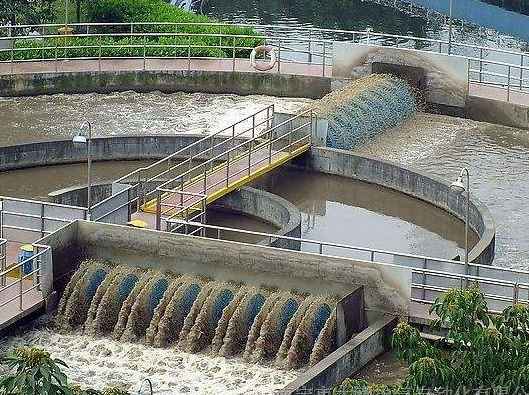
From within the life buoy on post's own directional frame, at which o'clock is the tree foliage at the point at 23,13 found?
The tree foliage is roughly at 4 o'clock from the life buoy on post.

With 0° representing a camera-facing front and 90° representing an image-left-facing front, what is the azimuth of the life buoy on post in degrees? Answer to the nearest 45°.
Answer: approximately 0°

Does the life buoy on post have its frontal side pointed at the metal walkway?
yes

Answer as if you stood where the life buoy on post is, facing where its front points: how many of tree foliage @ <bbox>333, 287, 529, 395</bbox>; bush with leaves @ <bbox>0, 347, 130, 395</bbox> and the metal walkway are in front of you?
3

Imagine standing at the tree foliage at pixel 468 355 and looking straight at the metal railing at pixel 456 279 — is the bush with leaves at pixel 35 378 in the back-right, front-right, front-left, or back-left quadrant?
back-left

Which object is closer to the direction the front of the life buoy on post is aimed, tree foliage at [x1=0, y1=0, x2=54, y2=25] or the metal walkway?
the metal walkway

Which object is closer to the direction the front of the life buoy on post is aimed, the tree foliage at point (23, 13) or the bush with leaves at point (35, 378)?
the bush with leaves
